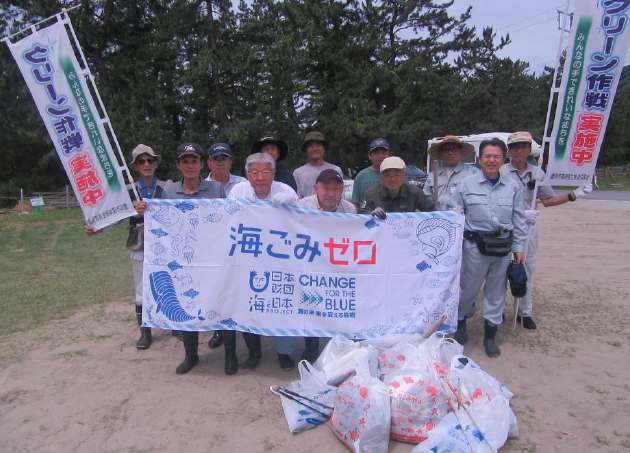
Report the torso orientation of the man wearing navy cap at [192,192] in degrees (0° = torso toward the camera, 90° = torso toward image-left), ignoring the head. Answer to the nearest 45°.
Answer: approximately 0°

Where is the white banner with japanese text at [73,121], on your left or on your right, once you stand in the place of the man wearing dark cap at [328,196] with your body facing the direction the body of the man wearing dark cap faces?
on your right

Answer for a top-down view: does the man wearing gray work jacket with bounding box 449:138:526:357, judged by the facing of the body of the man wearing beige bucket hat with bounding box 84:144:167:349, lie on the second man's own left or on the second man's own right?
on the second man's own left

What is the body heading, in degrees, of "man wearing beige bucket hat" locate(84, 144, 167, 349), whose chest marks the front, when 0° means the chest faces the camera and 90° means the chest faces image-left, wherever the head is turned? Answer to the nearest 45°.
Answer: approximately 0°

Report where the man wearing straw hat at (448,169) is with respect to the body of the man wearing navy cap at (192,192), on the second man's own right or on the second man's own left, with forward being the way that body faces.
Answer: on the second man's own left

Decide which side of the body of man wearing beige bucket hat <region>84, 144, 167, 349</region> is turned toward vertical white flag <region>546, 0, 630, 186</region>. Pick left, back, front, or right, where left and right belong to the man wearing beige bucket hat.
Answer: left

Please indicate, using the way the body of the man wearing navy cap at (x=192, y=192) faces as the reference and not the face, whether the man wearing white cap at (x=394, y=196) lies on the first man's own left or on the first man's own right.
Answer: on the first man's own left

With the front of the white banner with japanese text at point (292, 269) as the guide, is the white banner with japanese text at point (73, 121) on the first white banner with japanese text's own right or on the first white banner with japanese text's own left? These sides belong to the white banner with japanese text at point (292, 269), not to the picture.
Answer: on the first white banner with japanese text's own right
